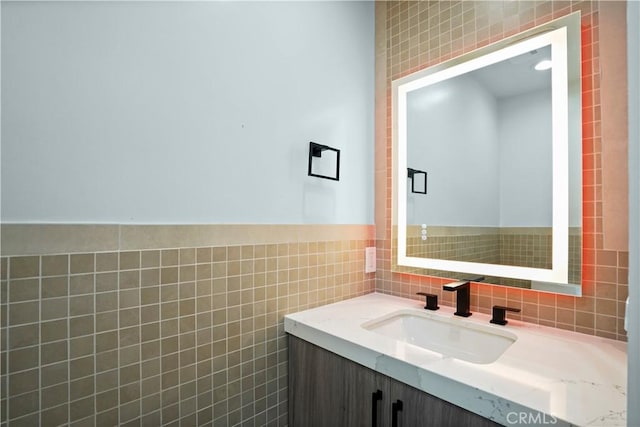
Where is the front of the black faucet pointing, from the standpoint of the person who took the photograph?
facing the viewer and to the left of the viewer

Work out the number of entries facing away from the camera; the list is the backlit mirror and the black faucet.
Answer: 0

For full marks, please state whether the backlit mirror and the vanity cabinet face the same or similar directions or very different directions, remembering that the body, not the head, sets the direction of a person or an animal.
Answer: same or similar directions

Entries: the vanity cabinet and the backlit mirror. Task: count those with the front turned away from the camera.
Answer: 0

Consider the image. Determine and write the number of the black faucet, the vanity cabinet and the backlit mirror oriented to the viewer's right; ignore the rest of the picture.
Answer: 0
